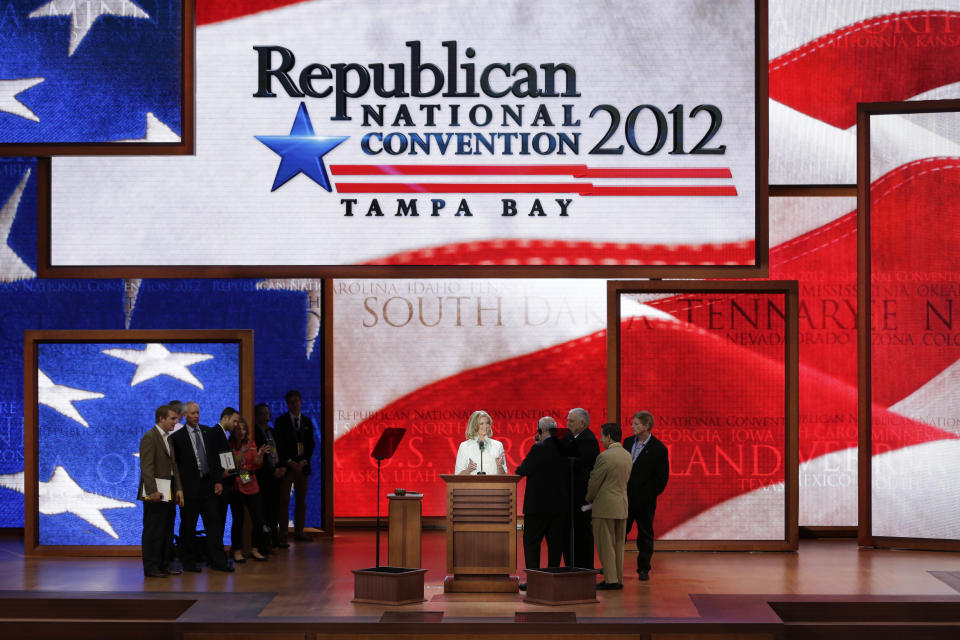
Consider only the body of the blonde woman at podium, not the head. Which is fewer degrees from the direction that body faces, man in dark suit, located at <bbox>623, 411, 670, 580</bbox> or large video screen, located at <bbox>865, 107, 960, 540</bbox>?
the man in dark suit

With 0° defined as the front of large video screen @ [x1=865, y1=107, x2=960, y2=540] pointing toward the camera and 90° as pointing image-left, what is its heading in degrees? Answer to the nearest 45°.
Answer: approximately 0°

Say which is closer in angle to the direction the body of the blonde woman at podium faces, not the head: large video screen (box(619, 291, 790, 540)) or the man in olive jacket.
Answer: the man in olive jacket

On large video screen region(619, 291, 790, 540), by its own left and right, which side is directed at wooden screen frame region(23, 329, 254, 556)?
right

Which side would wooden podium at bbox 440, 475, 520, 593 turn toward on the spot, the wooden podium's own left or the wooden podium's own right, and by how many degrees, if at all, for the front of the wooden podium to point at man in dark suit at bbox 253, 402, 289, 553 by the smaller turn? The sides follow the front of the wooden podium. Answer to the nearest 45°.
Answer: approximately 135° to the wooden podium's own right

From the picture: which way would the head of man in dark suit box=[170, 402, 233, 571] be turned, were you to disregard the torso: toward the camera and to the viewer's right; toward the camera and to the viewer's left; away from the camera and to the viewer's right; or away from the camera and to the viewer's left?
toward the camera and to the viewer's right

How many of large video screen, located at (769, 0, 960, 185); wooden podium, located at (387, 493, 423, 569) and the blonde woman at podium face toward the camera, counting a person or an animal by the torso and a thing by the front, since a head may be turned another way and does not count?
3

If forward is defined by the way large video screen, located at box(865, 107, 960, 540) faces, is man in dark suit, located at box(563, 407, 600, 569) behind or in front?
in front

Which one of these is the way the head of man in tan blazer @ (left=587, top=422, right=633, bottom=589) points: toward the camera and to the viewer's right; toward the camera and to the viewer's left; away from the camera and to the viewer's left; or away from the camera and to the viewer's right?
away from the camera and to the viewer's left

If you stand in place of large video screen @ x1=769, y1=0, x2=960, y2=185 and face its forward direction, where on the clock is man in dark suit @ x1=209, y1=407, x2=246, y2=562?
The man in dark suit is roughly at 2 o'clock from the large video screen.
